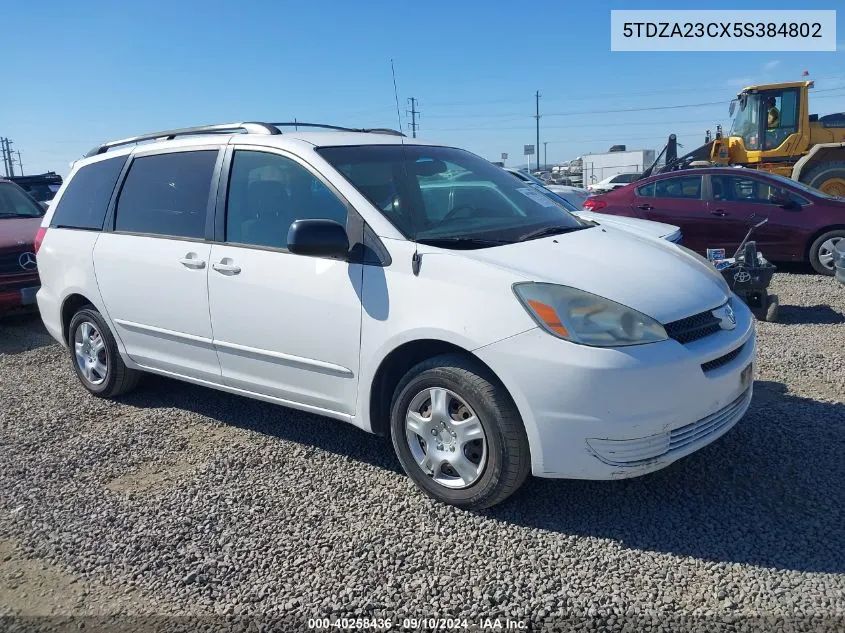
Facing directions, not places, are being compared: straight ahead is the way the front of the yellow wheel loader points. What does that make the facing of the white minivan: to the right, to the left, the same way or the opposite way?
the opposite way

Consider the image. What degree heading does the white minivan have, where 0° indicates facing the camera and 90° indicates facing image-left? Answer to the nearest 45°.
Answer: approximately 315°

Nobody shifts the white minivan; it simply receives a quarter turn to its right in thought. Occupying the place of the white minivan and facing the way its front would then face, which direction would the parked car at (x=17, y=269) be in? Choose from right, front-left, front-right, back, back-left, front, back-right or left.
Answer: right

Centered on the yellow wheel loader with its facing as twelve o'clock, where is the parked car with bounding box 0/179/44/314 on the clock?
The parked car is roughly at 10 o'clock from the yellow wheel loader.

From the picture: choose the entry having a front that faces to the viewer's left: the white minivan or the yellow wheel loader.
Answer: the yellow wheel loader

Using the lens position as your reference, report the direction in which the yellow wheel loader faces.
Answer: facing to the left of the viewer

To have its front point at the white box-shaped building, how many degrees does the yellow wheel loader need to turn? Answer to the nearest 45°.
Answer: approximately 90° to its right

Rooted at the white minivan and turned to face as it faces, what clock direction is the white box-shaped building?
The white box-shaped building is roughly at 8 o'clock from the white minivan.

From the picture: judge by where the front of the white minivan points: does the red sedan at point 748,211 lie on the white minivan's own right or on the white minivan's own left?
on the white minivan's own left

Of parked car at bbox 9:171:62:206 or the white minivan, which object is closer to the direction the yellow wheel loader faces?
the parked car

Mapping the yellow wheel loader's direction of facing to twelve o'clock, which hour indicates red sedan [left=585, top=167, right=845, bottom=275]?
The red sedan is roughly at 9 o'clock from the yellow wheel loader.

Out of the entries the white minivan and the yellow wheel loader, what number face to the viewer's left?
1
